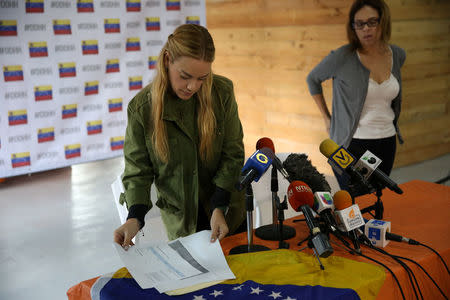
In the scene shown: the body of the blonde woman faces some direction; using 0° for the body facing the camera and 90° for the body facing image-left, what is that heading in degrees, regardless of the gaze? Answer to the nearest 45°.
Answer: approximately 0°

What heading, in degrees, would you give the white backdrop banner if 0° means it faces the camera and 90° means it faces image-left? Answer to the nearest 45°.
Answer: approximately 315°

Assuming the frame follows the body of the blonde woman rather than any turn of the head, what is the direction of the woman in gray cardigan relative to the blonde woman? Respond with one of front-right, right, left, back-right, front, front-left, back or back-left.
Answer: back-left

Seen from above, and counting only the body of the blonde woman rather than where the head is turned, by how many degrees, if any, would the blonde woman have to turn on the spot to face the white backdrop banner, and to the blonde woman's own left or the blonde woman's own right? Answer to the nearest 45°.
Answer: approximately 180°
